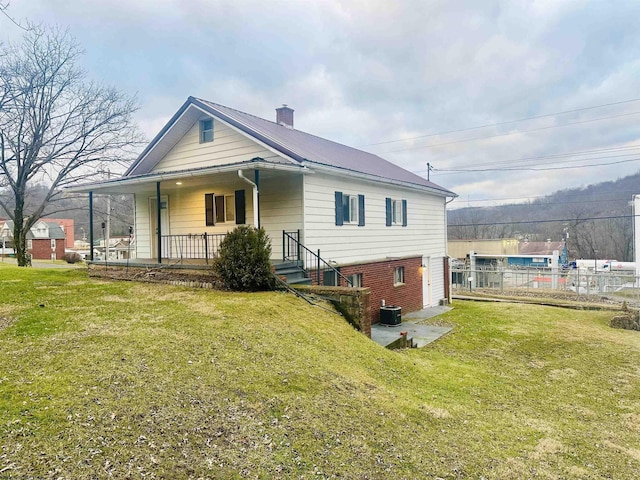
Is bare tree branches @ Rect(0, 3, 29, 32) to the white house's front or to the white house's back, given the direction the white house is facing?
to the front

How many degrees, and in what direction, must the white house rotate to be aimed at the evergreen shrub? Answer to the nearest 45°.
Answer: approximately 45° to its left

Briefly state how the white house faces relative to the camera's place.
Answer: facing the viewer and to the left of the viewer

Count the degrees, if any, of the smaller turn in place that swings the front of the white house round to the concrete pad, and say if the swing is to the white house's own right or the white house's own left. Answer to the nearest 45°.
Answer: approximately 135° to the white house's own left

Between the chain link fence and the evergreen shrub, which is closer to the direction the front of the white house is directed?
the evergreen shrub

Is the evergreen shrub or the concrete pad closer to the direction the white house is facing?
the evergreen shrub

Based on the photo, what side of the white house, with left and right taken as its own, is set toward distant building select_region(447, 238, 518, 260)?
back

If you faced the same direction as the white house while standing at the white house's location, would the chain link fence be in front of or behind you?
behind

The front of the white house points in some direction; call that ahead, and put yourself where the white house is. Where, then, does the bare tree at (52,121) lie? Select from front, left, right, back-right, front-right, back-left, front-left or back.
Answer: right

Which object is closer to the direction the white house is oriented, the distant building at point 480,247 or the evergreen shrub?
the evergreen shrub

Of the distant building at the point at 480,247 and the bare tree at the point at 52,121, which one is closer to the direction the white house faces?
the bare tree
